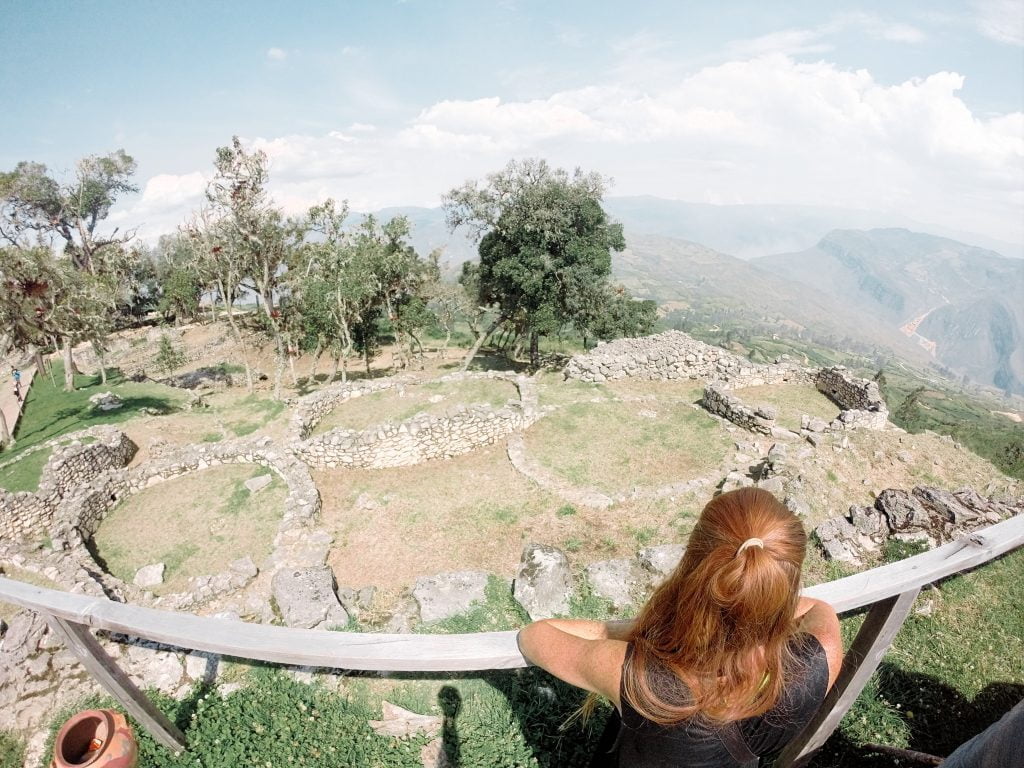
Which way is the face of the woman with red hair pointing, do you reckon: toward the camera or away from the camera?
away from the camera

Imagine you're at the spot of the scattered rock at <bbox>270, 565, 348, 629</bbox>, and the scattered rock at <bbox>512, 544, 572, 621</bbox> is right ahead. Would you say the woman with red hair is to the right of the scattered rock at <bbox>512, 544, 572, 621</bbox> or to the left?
right

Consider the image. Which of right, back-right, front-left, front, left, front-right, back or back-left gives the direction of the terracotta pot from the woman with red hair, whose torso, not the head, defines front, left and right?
left

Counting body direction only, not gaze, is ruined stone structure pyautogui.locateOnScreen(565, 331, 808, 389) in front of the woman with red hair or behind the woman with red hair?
in front

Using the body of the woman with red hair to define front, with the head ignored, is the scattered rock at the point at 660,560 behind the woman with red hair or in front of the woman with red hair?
in front

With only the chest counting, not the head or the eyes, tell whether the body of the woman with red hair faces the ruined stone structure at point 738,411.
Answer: yes

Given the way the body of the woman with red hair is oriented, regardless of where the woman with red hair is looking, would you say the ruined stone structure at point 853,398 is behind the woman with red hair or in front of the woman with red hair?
in front

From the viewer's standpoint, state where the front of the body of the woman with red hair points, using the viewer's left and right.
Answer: facing away from the viewer
